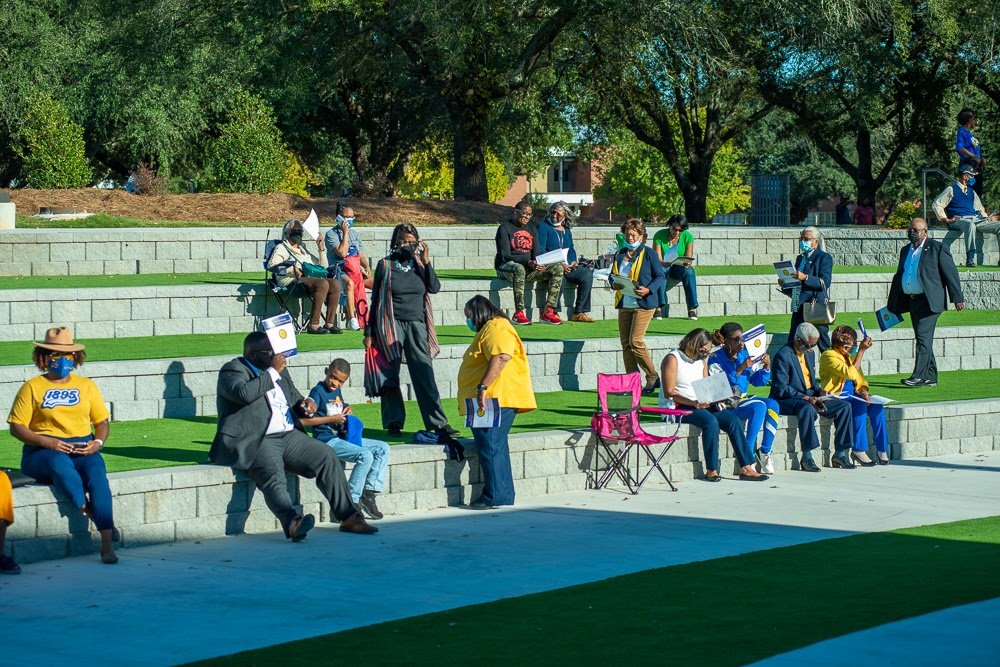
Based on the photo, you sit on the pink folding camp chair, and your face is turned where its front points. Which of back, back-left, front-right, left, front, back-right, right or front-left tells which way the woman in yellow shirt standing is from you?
right

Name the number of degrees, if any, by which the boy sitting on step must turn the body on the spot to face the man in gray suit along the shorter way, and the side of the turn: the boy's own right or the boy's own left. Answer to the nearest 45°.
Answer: approximately 90° to the boy's own right

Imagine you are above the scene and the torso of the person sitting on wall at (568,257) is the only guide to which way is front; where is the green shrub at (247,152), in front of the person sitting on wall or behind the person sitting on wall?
behind

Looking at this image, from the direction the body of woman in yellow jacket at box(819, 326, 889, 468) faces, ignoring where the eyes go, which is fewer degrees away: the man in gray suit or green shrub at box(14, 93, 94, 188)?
the man in gray suit

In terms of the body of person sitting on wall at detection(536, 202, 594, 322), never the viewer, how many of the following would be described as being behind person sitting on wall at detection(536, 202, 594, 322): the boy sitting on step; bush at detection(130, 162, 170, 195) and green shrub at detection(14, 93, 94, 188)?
2

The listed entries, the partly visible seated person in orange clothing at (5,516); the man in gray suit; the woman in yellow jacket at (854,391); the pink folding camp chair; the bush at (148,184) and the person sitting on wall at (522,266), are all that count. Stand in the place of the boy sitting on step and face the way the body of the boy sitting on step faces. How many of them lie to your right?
2

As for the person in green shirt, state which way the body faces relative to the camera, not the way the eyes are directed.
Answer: toward the camera

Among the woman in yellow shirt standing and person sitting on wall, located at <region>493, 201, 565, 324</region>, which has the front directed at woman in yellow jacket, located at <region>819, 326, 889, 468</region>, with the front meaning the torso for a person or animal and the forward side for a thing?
the person sitting on wall

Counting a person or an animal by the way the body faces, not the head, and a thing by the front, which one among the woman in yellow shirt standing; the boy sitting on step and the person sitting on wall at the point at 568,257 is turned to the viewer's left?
the woman in yellow shirt standing

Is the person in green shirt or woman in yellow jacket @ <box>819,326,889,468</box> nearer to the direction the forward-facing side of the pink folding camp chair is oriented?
the woman in yellow jacket

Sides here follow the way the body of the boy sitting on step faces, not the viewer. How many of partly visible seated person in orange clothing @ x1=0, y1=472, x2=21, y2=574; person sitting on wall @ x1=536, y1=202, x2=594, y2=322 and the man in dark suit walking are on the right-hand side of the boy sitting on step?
1

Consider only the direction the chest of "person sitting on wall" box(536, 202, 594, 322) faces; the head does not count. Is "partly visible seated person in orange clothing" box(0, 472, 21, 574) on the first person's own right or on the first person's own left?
on the first person's own right

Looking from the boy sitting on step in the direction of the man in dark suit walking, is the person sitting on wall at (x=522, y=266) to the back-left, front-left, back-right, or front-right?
front-left

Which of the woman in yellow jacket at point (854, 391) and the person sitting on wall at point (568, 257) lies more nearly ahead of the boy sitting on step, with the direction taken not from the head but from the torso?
the woman in yellow jacket

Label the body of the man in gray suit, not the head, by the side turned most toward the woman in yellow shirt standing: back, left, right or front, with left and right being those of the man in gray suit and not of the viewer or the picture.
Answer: left

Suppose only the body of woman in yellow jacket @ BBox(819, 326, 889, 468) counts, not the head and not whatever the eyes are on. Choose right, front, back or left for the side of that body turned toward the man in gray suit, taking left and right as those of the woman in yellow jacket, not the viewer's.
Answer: right

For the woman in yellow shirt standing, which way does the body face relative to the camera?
to the viewer's left

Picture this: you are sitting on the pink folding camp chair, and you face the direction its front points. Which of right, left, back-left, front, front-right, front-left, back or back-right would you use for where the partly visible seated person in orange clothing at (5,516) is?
right

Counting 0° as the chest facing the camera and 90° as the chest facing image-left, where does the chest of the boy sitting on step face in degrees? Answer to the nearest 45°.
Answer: approximately 315°

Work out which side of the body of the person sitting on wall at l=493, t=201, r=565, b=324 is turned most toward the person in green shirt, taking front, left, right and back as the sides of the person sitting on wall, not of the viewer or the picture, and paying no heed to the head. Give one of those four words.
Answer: left

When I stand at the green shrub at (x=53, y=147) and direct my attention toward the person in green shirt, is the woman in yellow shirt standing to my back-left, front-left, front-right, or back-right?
front-right

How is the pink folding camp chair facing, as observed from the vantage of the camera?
facing the viewer and to the right of the viewer
